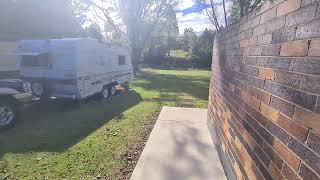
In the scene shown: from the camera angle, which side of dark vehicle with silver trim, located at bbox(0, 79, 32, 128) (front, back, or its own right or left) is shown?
right

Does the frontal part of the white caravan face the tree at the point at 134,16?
no

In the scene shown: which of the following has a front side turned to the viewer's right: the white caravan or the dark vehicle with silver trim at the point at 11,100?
the dark vehicle with silver trim

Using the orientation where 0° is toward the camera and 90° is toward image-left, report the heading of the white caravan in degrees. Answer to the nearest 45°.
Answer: approximately 45°

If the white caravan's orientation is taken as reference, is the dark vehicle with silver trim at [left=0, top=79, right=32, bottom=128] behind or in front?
in front

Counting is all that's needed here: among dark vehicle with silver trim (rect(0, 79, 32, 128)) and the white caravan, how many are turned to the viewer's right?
1

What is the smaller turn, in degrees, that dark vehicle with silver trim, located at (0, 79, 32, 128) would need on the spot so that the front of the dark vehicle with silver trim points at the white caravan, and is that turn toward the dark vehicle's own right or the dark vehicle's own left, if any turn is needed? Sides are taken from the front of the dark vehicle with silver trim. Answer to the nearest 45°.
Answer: approximately 45° to the dark vehicle's own left
